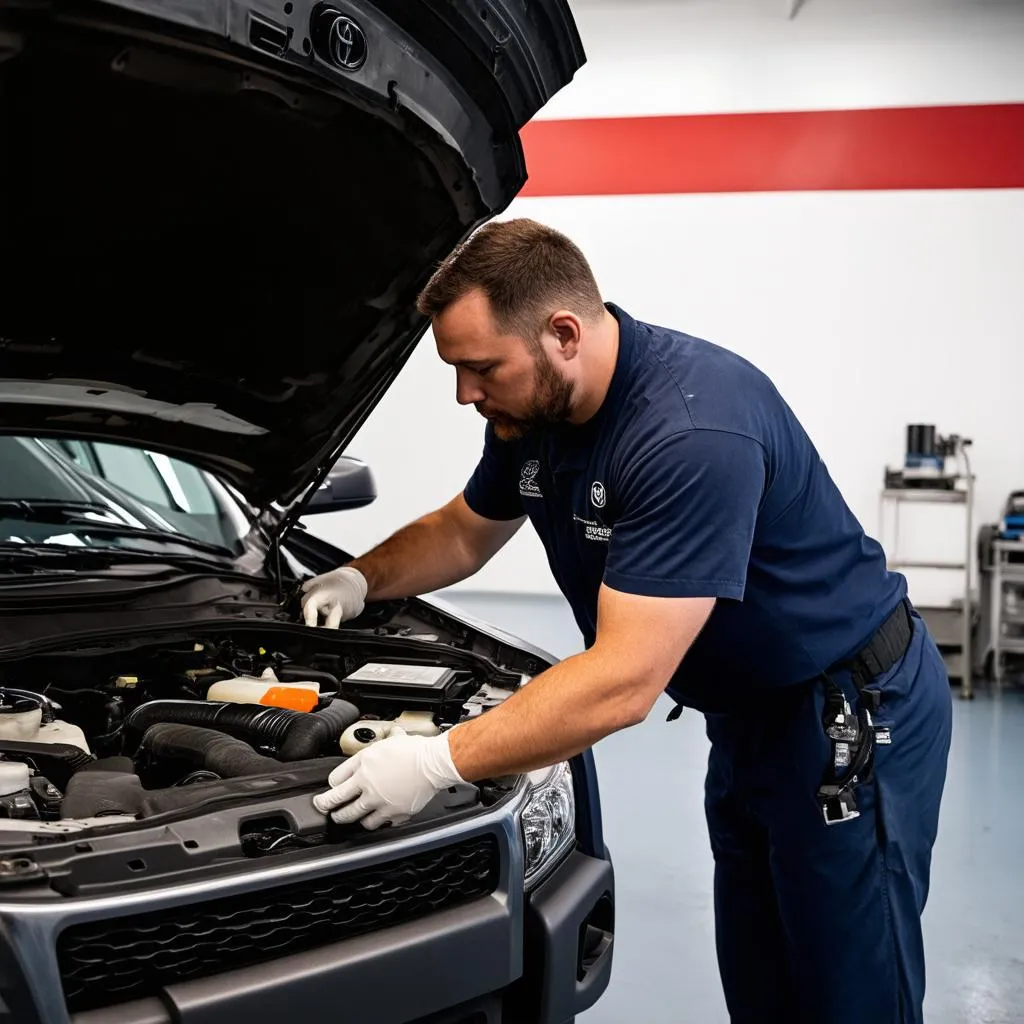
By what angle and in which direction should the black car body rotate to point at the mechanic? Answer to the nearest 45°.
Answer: approximately 45° to its left

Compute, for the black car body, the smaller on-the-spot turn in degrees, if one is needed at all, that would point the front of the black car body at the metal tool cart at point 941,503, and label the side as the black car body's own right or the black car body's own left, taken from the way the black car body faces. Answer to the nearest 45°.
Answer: approximately 90° to the black car body's own left

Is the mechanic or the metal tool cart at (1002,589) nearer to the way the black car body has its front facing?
the mechanic

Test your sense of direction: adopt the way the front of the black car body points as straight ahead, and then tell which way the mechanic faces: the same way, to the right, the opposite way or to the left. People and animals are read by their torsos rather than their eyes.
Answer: to the right

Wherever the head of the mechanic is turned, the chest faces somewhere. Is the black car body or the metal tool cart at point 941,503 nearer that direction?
the black car body

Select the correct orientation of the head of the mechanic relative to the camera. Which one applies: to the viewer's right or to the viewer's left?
to the viewer's left

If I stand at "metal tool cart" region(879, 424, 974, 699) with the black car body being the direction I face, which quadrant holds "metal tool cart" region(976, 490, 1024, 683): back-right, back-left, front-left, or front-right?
back-left

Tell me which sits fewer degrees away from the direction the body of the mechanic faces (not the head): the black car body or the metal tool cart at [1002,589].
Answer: the black car body

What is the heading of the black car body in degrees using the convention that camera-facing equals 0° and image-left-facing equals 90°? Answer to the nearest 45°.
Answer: approximately 315°

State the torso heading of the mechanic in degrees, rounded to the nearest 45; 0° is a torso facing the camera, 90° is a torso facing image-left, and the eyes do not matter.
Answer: approximately 45°

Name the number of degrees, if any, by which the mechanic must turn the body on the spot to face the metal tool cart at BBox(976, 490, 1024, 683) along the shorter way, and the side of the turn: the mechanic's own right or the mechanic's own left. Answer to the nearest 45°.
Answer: approximately 180°

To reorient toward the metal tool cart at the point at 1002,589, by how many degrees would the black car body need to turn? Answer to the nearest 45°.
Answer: approximately 90° to its left
